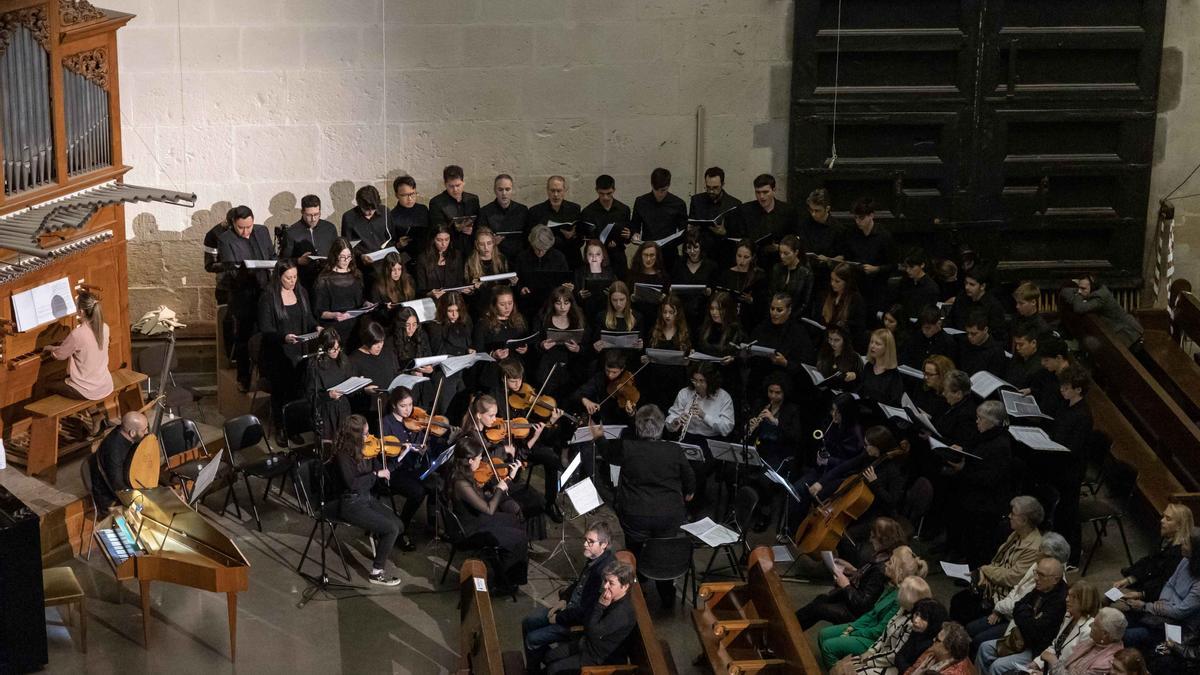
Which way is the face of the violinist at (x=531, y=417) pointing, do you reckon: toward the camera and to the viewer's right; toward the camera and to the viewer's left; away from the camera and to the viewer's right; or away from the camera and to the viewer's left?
toward the camera and to the viewer's right

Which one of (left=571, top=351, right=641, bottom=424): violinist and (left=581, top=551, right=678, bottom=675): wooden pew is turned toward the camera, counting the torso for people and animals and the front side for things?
the violinist

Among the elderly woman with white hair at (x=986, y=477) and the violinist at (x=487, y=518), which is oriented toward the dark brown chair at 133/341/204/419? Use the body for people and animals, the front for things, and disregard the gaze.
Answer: the elderly woman with white hair

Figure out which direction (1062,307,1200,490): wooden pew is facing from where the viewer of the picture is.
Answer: facing the viewer and to the left of the viewer

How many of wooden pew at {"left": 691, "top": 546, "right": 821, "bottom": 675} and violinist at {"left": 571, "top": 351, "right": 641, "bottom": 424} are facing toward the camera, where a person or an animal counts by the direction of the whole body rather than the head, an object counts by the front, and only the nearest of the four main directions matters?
1

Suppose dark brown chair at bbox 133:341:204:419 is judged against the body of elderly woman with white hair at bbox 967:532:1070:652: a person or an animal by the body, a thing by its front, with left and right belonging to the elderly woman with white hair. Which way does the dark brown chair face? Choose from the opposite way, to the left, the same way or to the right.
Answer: the opposite way

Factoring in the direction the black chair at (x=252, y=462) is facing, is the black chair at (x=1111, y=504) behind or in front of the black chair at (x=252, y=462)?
in front

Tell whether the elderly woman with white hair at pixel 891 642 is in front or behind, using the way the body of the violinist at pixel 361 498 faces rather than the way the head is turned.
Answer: in front

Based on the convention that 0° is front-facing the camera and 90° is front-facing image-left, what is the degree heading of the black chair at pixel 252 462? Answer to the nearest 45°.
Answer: approximately 315°

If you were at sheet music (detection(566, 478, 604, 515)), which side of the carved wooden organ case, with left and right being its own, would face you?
front

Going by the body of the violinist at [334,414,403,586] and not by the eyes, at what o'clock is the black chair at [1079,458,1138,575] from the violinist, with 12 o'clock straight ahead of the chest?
The black chair is roughly at 12 o'clock from the violinist.

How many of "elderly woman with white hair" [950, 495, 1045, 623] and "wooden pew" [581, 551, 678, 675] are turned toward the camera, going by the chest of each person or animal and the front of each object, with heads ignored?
0

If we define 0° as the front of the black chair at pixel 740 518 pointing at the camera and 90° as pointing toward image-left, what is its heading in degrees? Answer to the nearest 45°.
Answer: approximately 90°

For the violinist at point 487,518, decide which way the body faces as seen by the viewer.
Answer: to the viewer's right

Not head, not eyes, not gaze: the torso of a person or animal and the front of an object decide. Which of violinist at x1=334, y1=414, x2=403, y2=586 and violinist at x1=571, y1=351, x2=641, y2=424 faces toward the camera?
violinist at x1=571, y1=351, x2=641, y2=424

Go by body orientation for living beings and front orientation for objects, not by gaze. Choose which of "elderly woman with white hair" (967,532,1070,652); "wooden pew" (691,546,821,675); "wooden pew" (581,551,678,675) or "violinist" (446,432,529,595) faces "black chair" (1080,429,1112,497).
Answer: the violinist
